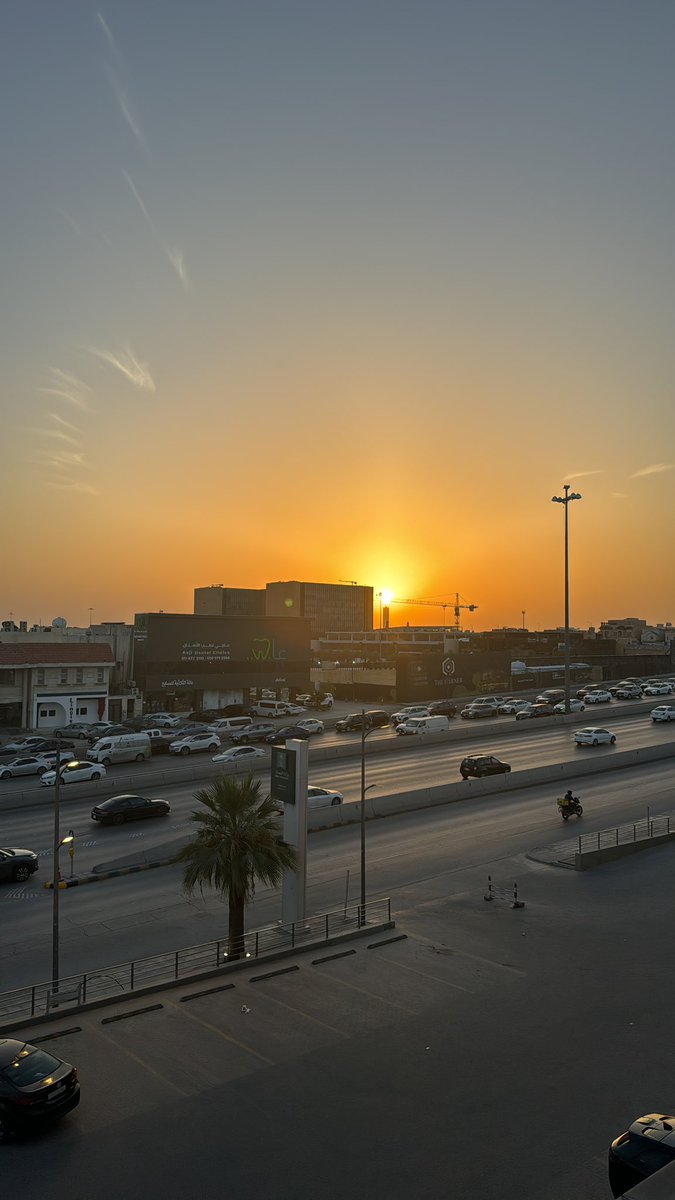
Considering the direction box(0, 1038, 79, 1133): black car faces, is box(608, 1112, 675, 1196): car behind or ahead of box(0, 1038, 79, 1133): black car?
behind

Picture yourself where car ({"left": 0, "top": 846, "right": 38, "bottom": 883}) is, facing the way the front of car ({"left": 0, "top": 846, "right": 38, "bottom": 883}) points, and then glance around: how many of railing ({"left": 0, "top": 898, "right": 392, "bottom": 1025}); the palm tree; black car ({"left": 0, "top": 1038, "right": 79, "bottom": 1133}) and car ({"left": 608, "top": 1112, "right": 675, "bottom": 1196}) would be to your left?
0

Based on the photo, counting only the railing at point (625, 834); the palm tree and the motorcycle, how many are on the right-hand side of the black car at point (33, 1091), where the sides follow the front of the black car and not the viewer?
3

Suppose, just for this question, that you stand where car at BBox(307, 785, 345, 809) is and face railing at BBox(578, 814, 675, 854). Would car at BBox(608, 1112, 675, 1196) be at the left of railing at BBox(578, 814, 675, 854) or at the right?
right

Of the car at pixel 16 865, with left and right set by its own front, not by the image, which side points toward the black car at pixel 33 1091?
right

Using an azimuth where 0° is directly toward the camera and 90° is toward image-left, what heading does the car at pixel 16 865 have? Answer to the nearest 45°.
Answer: approximately 270°

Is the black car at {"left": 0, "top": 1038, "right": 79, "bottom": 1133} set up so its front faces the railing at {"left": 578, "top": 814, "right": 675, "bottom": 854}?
no

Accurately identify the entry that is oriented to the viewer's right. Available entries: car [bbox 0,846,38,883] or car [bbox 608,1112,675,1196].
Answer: car [bbox 0,846,38,883]

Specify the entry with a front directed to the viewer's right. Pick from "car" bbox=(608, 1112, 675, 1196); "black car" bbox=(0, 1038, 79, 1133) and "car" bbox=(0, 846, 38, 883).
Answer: "car" bbox=(0, 846, 38, 883)
